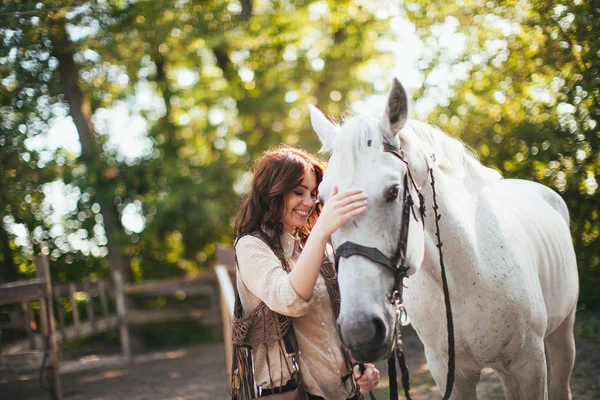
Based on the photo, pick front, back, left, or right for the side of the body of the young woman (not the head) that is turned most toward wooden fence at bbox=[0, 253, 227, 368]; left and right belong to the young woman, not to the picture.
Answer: back

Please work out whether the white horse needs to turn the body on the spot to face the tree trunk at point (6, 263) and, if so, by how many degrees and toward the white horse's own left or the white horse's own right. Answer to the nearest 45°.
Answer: approximately 90° to the white horse's own right

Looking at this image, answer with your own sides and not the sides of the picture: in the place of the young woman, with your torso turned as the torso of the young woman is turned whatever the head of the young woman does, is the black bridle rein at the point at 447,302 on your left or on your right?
on your left

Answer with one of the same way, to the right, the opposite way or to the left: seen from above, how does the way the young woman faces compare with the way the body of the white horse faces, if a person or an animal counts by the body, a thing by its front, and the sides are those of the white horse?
to the left

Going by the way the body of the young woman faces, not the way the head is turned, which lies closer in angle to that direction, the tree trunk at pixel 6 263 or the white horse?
the white horse

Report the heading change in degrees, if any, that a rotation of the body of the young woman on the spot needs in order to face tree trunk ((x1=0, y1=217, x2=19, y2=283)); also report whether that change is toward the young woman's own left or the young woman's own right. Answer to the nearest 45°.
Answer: approximately 180°

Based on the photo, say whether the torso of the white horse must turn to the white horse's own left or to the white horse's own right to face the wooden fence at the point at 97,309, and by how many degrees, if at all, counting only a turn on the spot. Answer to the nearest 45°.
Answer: approximately 90° to the white horse's own right

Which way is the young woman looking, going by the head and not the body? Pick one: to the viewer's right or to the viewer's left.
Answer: to the viewer's right

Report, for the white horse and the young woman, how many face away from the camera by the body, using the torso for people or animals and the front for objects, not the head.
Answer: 0

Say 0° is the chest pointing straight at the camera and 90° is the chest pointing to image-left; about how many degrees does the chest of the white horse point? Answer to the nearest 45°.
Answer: approximately 45°

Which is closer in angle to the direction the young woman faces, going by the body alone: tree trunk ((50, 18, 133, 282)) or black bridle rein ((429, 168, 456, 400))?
the black bridle rein

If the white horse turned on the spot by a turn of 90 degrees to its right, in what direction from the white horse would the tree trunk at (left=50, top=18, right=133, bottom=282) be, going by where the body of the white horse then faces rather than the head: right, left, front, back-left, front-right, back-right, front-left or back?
front

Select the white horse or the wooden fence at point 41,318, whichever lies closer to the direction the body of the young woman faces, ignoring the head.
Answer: the white horse

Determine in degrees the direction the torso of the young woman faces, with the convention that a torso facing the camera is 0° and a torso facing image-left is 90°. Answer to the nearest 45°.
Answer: approximately 315°
